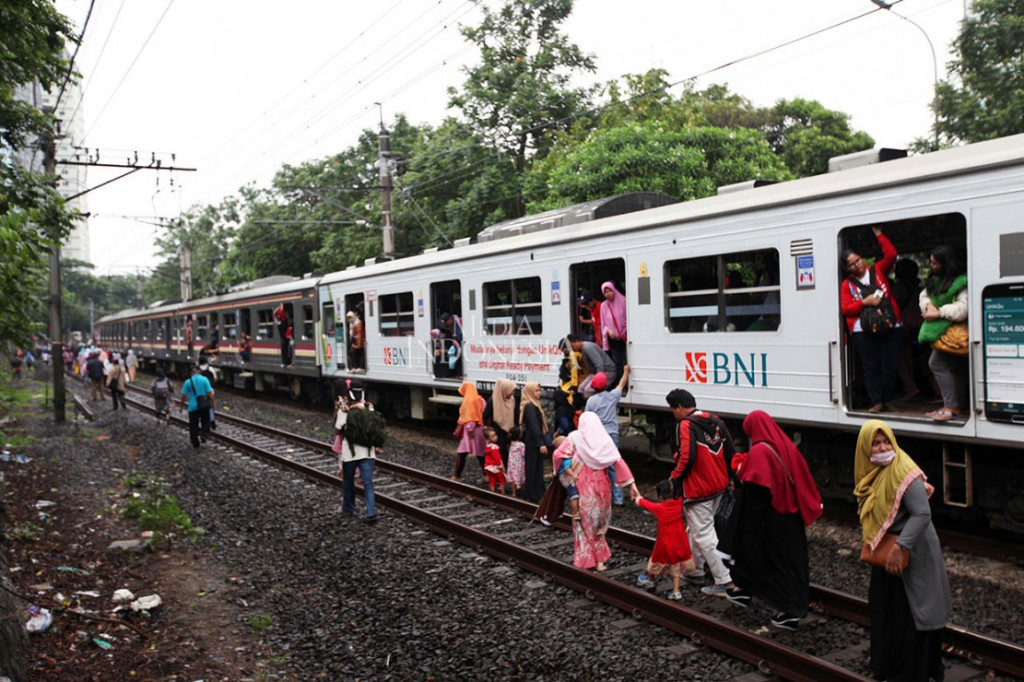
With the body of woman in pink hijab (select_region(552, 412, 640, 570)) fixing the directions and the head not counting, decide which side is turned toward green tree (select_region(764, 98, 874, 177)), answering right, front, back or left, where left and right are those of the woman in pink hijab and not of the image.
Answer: front

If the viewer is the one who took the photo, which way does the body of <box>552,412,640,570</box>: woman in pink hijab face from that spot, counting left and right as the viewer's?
facing away from the viewer

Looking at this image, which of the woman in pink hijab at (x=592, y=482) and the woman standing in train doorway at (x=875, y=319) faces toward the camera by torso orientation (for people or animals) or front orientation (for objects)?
the woman standing in train doorway

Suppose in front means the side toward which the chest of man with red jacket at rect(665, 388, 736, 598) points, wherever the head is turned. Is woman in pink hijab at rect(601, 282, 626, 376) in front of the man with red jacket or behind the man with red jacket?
in front

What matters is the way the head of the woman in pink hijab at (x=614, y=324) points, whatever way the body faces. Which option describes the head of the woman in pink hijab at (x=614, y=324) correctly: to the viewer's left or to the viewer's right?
to the viewer's left

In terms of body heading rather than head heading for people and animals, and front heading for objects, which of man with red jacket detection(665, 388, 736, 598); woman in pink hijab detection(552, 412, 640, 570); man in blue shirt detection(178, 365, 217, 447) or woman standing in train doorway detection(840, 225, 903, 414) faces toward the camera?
the woman standing in train doorway

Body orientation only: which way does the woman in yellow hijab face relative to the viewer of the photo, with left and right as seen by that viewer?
facing the viewer and to the left of the viewer

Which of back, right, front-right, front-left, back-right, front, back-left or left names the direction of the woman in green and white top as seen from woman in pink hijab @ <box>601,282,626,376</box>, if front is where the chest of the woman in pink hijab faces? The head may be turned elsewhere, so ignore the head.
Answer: left

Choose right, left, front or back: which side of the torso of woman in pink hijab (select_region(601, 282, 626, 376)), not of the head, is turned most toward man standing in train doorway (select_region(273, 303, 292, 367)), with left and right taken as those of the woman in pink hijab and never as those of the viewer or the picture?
right

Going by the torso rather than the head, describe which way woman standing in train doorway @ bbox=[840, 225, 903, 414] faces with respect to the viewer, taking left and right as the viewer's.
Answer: facing the viewer

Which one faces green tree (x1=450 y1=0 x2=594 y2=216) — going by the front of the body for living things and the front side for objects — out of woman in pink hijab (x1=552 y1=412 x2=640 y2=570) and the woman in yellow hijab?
the woman in pink hijab

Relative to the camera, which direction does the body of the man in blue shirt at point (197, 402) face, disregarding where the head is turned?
away from the camera

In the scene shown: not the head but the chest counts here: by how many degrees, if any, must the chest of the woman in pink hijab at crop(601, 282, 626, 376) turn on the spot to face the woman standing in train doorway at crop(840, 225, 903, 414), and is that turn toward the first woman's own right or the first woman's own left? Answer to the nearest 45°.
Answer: approximately 90° to the first woman's own left

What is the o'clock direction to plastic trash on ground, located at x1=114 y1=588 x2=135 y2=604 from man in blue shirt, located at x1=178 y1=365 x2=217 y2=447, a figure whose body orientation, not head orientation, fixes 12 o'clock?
The plastic trash on ground is roughly at 6 o'clock from the man in blue shirt.

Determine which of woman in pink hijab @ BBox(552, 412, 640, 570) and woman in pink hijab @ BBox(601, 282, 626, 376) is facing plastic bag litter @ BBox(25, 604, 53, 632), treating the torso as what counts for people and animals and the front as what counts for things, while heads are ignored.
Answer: woman in pink hijab @ BBox(601, 282, 626, 376)

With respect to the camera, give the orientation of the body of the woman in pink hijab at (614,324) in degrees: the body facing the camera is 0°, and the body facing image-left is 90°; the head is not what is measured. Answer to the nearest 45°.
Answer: approximately 45°
